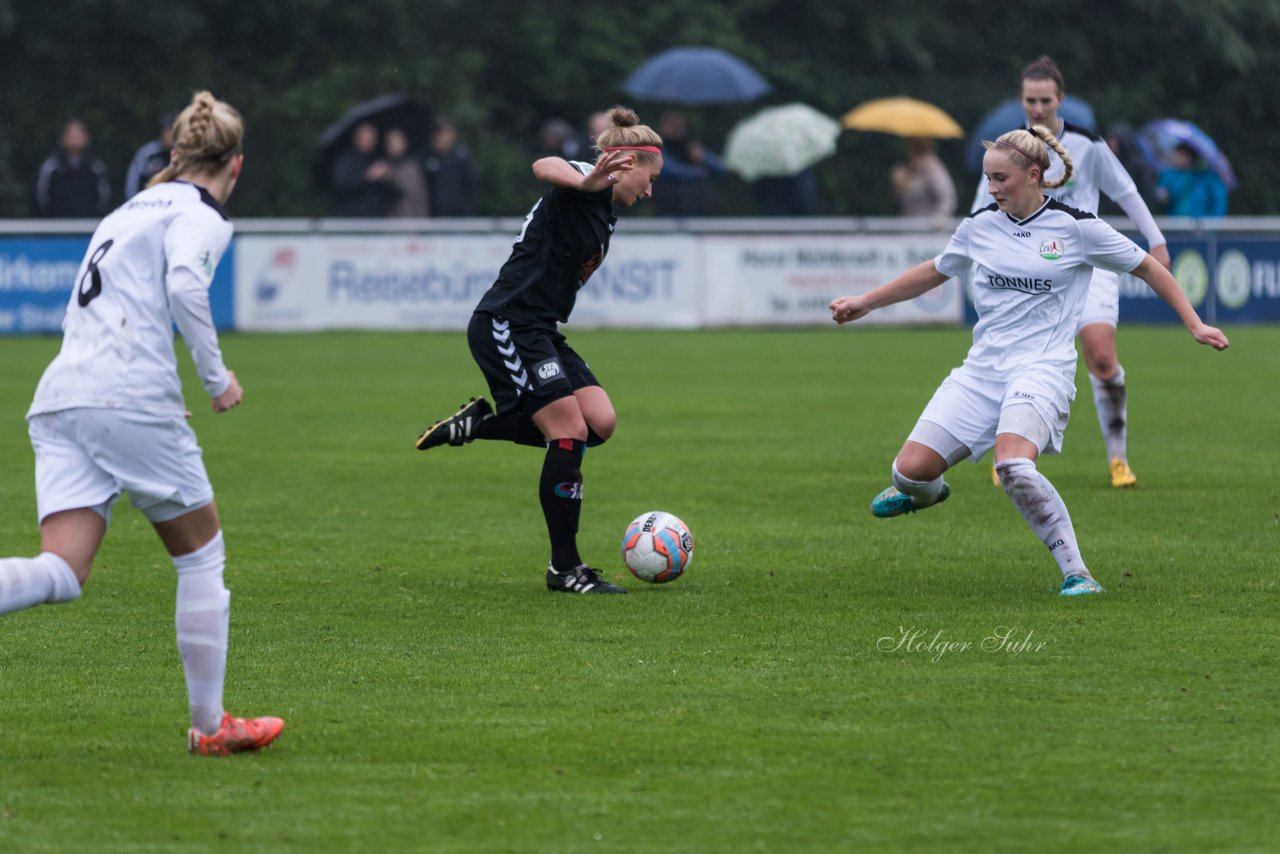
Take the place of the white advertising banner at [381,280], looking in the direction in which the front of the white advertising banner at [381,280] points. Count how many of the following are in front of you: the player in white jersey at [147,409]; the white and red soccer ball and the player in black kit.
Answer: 3

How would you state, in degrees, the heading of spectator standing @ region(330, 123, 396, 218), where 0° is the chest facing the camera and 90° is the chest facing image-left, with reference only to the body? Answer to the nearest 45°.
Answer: approximately 0°

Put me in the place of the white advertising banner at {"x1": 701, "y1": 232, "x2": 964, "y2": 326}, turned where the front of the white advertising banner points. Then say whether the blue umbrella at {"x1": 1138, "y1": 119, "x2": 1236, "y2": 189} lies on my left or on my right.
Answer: on my left

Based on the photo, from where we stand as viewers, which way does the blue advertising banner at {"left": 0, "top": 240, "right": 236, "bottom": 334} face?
facing the viewer

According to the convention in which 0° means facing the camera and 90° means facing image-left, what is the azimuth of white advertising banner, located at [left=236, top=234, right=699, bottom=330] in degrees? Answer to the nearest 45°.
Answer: approximately 0°

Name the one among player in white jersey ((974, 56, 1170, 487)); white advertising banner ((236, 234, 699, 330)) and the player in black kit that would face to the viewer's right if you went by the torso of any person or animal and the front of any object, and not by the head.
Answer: the player in black kit

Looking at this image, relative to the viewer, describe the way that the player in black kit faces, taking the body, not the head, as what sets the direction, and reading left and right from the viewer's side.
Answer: facing to the right of the viewer

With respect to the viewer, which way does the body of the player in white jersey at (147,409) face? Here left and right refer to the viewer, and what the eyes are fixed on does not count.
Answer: facing away from the viewer and to the right of the viewer

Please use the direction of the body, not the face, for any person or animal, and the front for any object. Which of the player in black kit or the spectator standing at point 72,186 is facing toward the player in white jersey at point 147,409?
the spectator standing

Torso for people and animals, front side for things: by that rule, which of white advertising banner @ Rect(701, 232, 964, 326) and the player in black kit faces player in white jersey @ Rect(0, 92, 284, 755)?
the white advertising banner

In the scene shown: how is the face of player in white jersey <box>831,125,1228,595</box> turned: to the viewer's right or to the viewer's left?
to the viewer's left

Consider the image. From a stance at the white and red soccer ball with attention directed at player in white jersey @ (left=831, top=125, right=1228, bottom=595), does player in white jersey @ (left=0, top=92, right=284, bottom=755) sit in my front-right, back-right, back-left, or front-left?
back-right

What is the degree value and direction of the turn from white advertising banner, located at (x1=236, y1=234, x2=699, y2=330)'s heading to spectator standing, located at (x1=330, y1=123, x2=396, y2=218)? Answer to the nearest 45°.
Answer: approximately 180°

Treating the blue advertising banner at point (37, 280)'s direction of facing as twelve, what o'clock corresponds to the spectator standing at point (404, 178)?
The spectator standing is roughly at 8 o'clock from the blue advertising banner.

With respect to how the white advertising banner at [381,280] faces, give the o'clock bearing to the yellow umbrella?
The yellow umbrella is roughly at 8 o'clock from the white advertising banner.

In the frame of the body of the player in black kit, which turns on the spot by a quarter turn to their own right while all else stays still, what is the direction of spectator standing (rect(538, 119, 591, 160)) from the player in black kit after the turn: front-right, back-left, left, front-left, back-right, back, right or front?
back

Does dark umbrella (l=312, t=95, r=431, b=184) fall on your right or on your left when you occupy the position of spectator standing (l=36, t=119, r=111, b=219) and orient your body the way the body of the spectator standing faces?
on your left

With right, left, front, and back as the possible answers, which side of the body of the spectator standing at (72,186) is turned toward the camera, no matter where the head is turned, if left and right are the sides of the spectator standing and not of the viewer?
front
